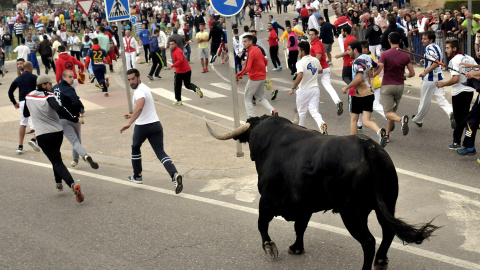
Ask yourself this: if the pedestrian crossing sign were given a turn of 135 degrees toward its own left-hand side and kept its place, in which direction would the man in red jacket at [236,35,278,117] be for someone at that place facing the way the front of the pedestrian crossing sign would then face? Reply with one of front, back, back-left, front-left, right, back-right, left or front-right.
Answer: right

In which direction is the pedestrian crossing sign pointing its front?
toward the camera

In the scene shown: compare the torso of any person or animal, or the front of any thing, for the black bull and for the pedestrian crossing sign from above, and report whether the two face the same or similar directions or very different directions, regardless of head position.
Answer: very different directions

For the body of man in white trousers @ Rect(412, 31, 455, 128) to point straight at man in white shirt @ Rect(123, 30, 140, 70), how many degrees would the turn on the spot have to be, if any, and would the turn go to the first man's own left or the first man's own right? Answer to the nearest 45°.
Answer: approximately 45° to the first man's own right

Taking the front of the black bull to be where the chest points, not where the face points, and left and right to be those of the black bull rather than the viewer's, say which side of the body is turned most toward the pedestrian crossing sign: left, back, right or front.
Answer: front

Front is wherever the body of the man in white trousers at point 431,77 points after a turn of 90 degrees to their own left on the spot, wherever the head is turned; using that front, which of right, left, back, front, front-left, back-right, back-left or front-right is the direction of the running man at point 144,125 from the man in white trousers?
front-right

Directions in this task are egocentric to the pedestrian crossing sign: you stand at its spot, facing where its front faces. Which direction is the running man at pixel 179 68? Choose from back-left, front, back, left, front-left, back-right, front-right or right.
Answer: back-left

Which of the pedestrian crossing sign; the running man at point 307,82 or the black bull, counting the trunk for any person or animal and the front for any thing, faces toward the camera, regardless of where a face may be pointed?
the pedestrian crossing sign

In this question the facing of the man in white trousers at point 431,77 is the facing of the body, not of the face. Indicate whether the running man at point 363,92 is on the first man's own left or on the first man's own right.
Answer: on the first man's own left

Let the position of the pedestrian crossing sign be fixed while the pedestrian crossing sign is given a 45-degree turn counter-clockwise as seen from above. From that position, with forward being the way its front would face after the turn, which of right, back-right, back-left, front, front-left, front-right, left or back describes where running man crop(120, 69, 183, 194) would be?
front-right

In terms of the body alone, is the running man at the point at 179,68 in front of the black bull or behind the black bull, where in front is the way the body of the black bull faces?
in front

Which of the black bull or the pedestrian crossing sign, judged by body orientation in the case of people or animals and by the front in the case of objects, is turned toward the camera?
the pedestrian crossing sign

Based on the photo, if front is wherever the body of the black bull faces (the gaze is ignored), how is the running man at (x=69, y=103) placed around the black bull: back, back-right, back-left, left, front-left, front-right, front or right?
front

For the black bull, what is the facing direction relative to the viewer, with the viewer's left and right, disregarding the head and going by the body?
facing away from the viewer and to the left of the viewer

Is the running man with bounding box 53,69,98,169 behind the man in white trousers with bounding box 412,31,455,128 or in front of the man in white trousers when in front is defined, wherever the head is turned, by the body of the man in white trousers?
in front

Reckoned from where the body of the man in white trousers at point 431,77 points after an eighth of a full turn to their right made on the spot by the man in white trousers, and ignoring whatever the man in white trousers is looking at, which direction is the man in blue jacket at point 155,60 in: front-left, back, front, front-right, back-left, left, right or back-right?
front

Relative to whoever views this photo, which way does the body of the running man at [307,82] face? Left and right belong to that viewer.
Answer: facing away from the viewer and to the left of the viewer

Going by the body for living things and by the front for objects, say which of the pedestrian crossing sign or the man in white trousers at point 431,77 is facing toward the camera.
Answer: the pedestrian crossing sign
